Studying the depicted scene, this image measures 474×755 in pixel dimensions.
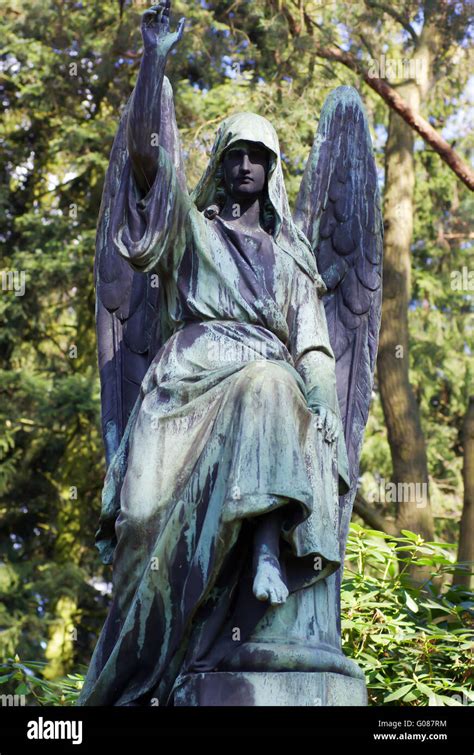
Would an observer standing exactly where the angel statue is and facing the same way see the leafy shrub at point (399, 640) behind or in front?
behind

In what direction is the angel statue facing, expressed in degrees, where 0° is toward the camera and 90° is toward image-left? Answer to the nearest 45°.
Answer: approximately 0°
